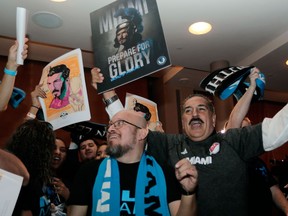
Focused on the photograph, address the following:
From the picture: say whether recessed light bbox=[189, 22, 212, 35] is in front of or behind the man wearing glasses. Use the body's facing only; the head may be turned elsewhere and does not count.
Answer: behind

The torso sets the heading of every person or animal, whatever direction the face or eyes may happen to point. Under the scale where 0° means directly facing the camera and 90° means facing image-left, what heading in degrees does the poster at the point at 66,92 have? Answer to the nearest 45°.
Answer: approximately 0°

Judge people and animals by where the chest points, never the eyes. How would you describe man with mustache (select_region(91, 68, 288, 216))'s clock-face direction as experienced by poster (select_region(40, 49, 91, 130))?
The man with mustache is roughly at 10 o'clock from the poster.

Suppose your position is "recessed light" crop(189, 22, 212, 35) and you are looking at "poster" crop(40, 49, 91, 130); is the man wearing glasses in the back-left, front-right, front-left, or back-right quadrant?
front-left

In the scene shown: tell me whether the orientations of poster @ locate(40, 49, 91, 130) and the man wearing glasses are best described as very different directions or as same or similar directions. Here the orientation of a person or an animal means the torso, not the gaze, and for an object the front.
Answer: same or similar directions

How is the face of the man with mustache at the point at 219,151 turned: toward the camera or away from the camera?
toward the camera

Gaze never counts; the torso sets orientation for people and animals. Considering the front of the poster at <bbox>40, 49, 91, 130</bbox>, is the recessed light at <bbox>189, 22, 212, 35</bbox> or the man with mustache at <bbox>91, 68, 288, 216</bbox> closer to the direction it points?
the man with mustache

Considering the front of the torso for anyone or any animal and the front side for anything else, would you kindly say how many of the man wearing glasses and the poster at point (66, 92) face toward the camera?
2

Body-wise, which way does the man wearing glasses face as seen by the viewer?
toward the camera
